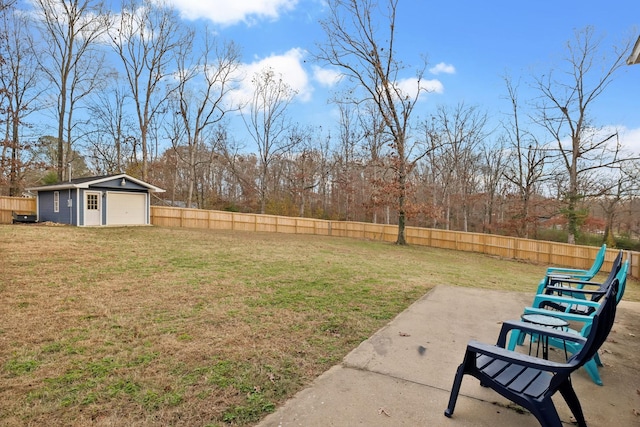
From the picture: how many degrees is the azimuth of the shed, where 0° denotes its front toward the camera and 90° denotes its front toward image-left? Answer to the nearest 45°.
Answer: approximately 315°

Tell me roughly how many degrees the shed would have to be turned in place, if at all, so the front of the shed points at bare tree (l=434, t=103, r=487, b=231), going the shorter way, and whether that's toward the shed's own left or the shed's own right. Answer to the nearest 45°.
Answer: approximately 45° to the shed's own left

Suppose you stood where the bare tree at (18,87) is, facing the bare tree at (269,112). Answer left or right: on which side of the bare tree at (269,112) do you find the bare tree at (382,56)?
right

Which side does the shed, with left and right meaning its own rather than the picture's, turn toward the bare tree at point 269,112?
left

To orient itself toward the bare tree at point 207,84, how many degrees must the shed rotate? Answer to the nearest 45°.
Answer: approximately 90° to its left

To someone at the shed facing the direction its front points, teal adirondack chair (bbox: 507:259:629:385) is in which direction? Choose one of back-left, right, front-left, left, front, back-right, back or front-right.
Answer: front-right

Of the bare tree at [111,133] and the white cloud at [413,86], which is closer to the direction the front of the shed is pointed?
the white cloud
